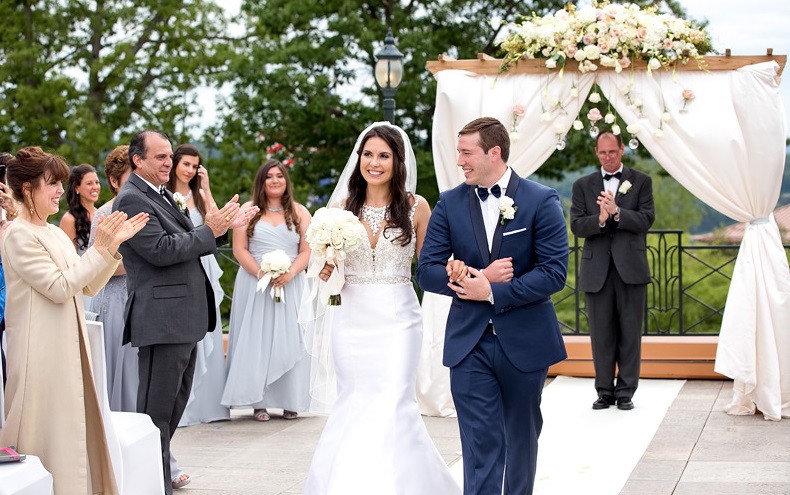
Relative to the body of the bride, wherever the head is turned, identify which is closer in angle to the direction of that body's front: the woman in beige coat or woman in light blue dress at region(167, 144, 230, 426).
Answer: the woman in beige coat

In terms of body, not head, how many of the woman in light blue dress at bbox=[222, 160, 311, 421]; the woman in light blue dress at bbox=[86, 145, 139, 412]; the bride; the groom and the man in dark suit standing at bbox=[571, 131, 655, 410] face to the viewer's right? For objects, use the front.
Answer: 1

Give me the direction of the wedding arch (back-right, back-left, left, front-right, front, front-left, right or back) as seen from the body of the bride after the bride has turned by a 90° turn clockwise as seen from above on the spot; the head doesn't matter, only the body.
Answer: back-right

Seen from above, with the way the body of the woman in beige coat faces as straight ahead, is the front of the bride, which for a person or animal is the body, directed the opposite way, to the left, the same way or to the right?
to the right

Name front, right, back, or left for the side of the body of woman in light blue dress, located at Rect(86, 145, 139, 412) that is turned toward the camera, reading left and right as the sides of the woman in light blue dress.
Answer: right

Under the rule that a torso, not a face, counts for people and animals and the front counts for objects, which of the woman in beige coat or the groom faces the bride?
the woman in beige coat

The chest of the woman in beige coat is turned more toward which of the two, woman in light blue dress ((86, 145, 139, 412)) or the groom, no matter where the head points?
the groom

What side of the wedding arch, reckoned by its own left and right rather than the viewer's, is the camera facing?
front

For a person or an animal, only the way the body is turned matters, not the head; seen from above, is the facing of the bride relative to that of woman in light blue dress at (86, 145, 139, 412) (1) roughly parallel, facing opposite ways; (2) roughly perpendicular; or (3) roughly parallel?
roughly perpendicular

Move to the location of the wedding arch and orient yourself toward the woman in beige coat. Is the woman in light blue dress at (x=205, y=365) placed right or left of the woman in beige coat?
right

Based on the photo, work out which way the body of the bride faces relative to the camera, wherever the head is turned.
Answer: toward the camera

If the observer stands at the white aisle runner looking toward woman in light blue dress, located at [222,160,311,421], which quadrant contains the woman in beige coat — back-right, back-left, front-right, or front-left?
front-left

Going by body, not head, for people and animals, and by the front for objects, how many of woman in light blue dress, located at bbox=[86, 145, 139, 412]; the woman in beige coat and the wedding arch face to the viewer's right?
2

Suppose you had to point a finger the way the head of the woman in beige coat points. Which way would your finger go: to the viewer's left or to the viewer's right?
to the viewer's right

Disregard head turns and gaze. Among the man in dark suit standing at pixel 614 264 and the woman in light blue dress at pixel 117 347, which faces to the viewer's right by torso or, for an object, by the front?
the woman in light blue dress

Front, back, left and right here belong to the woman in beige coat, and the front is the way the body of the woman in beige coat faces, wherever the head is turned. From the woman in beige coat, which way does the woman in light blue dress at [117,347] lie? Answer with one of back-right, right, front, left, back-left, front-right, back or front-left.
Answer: left
